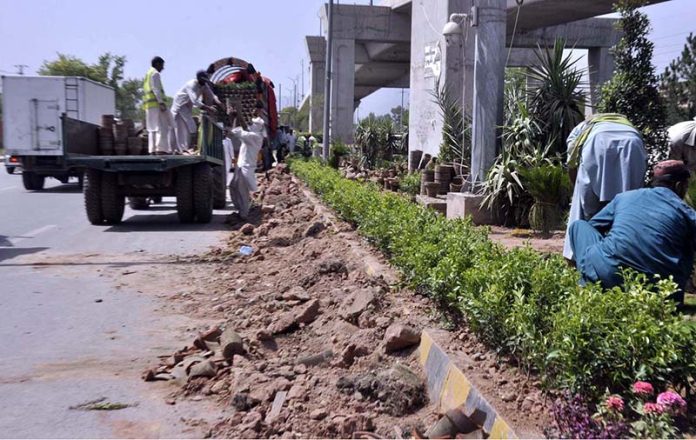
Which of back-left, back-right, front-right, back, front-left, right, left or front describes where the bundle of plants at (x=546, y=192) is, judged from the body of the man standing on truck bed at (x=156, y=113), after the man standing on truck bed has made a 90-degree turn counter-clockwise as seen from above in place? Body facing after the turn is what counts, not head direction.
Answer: back-right

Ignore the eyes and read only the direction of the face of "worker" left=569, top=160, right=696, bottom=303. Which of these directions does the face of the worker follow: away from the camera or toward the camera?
away from the camera

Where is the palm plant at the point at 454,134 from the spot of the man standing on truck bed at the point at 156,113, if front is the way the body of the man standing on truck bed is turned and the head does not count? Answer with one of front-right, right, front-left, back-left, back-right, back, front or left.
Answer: front

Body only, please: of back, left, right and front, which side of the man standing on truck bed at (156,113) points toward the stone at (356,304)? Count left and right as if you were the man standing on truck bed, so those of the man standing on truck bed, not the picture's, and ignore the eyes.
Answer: right

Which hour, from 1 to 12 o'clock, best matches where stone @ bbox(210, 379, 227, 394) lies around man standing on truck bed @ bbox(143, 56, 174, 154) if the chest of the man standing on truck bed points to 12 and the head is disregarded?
The stone is roughly at 3 o'clock from the man standing on truck bed.

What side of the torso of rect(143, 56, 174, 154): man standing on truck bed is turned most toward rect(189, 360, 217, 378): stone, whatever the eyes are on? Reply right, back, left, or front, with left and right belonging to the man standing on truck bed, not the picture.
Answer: right

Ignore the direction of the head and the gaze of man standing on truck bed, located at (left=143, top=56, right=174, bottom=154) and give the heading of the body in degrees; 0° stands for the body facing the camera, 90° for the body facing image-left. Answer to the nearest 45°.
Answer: approximately 270°

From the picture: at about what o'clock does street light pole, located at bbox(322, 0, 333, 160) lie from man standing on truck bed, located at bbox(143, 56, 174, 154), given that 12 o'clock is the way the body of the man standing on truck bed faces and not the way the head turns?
The street light pole is roughly at 10 o'clock from the man standing on truck bed.

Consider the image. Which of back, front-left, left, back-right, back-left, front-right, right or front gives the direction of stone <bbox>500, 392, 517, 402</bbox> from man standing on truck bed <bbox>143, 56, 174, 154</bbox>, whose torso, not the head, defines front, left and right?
right
